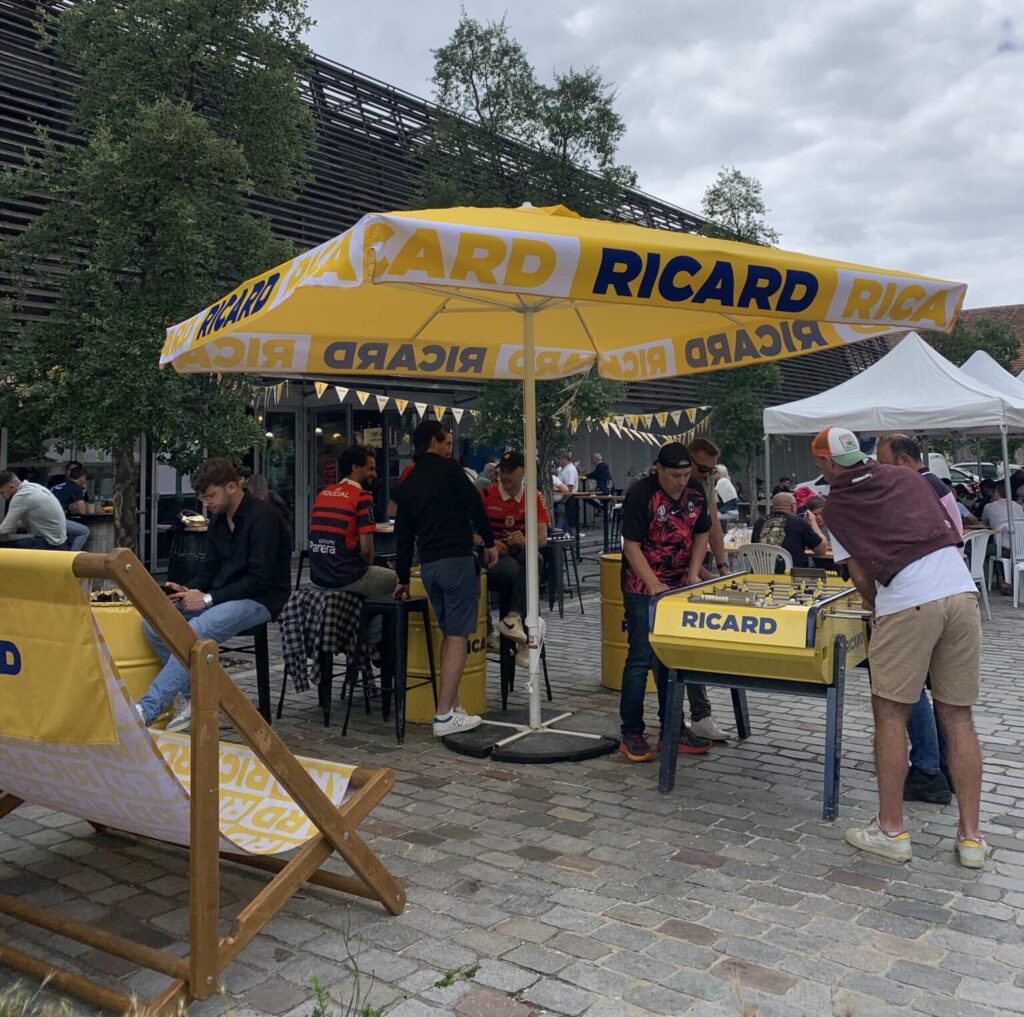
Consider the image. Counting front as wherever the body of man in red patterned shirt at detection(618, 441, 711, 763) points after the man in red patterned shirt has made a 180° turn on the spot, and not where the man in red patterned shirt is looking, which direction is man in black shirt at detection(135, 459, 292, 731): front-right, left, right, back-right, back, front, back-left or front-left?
front-left

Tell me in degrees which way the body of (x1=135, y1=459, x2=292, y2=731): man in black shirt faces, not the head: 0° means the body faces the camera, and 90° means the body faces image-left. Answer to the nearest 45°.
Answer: approximately 45°

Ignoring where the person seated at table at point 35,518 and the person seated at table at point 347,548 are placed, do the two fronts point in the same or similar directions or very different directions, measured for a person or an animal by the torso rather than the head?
very different directions

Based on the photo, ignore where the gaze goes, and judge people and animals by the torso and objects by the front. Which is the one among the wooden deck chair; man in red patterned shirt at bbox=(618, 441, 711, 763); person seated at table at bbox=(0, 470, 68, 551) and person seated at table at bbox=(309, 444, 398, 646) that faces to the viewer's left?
person seated at table at bbox=(0, 470, 68, 551)

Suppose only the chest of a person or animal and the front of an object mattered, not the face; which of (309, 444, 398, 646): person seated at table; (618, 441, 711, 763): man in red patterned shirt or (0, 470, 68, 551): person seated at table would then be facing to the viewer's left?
(0, 470, 68, 551): person seated at table

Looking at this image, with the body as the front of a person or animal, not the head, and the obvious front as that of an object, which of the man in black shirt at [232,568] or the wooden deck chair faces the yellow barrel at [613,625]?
the wooden deck chair

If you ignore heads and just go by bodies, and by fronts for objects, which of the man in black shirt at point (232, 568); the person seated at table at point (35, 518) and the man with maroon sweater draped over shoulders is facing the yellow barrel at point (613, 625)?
the man with maroon sweater draped over shoulders

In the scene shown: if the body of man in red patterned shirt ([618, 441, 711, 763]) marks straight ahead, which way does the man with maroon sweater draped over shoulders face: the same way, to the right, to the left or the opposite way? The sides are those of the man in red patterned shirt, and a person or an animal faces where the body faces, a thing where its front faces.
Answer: the opposite way

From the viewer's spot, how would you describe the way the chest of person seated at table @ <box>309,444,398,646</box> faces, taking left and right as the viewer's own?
facing away from the viewer and to the right of the viewer

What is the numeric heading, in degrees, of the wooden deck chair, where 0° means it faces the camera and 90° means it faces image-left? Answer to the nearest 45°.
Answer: approximately 225°

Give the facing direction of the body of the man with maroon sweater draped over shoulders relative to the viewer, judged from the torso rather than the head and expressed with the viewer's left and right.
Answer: facing away from the viewer and to the left of the viewer

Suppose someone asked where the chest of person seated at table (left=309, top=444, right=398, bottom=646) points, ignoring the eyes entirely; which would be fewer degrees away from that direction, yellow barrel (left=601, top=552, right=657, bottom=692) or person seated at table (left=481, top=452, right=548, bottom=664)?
the person seated at table

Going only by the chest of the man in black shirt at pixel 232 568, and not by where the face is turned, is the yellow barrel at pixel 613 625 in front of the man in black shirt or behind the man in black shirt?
behind
